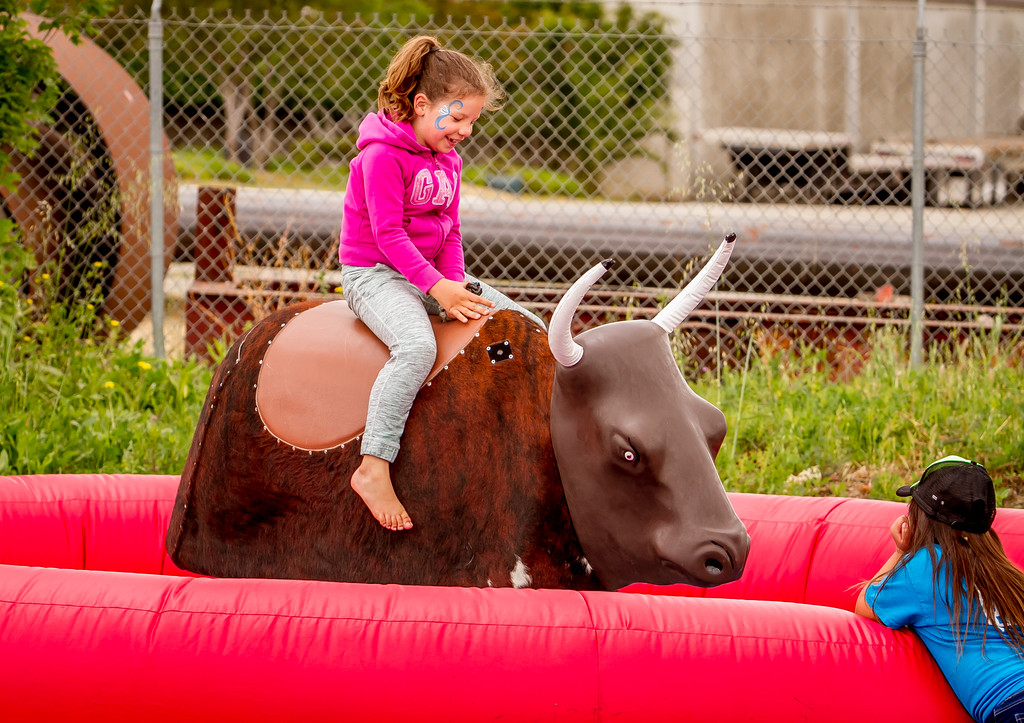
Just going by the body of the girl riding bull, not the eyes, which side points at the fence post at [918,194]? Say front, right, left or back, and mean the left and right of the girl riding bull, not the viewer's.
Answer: left

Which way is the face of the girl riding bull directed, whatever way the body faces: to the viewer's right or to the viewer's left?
to the viewer's right

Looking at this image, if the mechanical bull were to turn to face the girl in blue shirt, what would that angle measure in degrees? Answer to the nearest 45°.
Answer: approximately 45° to its left

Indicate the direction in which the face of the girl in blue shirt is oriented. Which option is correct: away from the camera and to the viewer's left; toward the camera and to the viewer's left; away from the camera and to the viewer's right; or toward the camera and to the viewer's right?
away from the camera and to the viewer's left

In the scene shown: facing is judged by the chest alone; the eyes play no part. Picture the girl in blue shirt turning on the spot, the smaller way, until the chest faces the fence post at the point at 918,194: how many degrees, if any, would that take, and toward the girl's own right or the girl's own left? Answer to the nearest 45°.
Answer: approximately 45° to the girl's own right

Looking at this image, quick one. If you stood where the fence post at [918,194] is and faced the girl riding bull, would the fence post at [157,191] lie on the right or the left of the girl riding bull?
right

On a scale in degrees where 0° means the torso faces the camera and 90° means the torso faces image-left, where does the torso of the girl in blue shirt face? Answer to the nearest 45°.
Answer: approximately 135°

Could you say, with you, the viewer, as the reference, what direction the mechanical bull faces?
facing the viewer and to the right of the viewer

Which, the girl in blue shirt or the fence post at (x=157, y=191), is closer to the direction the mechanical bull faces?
the girl in blue shirt

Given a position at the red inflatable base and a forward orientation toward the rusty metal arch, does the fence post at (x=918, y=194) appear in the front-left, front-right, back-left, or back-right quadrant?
front-right
